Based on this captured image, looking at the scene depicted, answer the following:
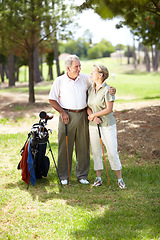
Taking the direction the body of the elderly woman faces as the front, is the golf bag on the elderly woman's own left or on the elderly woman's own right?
on the elderly woman's own right

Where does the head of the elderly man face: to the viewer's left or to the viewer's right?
to the viewer's right

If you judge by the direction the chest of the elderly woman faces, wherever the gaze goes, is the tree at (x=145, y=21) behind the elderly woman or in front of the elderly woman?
behind

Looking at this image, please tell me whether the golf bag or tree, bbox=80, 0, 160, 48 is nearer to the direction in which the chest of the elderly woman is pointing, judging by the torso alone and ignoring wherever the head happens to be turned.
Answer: the golf bag

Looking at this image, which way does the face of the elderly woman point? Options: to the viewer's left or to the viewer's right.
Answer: to the viewer's left

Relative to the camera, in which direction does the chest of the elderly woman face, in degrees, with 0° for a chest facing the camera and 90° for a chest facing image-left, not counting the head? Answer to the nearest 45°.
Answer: approximately 45°

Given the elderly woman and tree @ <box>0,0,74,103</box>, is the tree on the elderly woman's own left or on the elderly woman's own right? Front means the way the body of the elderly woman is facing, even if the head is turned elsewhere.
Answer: on the elderly woman's own right
